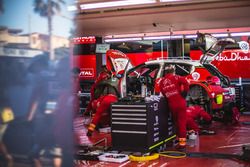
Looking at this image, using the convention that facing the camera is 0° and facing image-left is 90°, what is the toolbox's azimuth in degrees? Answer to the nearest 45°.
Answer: approximately 45°

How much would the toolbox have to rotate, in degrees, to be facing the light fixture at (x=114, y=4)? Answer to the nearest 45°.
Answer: approximately 135° to its right

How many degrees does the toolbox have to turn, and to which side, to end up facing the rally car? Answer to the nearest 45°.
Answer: approximately 180°
